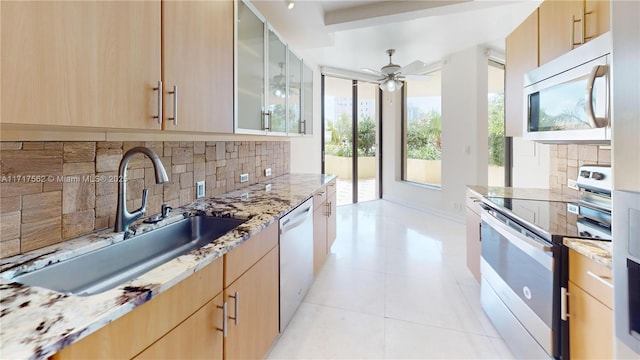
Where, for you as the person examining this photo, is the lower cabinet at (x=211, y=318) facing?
facing the viewer and to the right of the viewer

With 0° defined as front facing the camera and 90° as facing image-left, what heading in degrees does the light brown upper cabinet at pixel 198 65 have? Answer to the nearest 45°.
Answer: approximately 315°

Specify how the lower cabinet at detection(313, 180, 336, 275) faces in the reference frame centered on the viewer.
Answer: facing to the right of the viewer

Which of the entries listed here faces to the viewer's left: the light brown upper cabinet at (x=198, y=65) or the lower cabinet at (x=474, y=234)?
the lower cabinet

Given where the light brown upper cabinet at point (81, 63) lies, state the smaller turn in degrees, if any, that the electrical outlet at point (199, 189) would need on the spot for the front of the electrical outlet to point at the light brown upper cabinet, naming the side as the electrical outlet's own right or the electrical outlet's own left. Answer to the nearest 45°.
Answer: approximately 45° to the electrical outlet's own right

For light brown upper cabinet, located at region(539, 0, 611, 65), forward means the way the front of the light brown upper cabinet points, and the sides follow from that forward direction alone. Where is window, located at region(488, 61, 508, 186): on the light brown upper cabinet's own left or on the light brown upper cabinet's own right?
on the light brown upper cabinet's own right

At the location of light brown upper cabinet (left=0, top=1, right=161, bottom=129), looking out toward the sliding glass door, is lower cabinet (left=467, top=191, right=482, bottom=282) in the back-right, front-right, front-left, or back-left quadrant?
front-right

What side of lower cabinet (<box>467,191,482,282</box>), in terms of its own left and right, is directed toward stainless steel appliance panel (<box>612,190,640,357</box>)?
left

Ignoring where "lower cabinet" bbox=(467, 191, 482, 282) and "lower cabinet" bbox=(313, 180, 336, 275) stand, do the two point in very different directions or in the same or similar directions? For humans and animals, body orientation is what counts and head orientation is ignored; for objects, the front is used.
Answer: very different directions

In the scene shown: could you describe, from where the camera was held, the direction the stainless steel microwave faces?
facing the viewer and to the left of the viewer

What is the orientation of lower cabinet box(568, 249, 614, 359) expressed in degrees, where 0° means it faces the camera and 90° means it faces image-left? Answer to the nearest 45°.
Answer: approximately 45°

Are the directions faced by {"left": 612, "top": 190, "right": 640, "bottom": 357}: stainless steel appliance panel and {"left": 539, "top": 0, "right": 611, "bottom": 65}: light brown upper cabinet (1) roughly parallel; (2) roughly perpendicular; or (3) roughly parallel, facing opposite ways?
roughly parallel

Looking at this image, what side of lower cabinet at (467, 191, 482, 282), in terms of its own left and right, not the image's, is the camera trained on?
left

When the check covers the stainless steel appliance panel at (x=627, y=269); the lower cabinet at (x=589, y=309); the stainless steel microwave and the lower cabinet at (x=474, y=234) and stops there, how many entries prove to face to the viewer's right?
0
